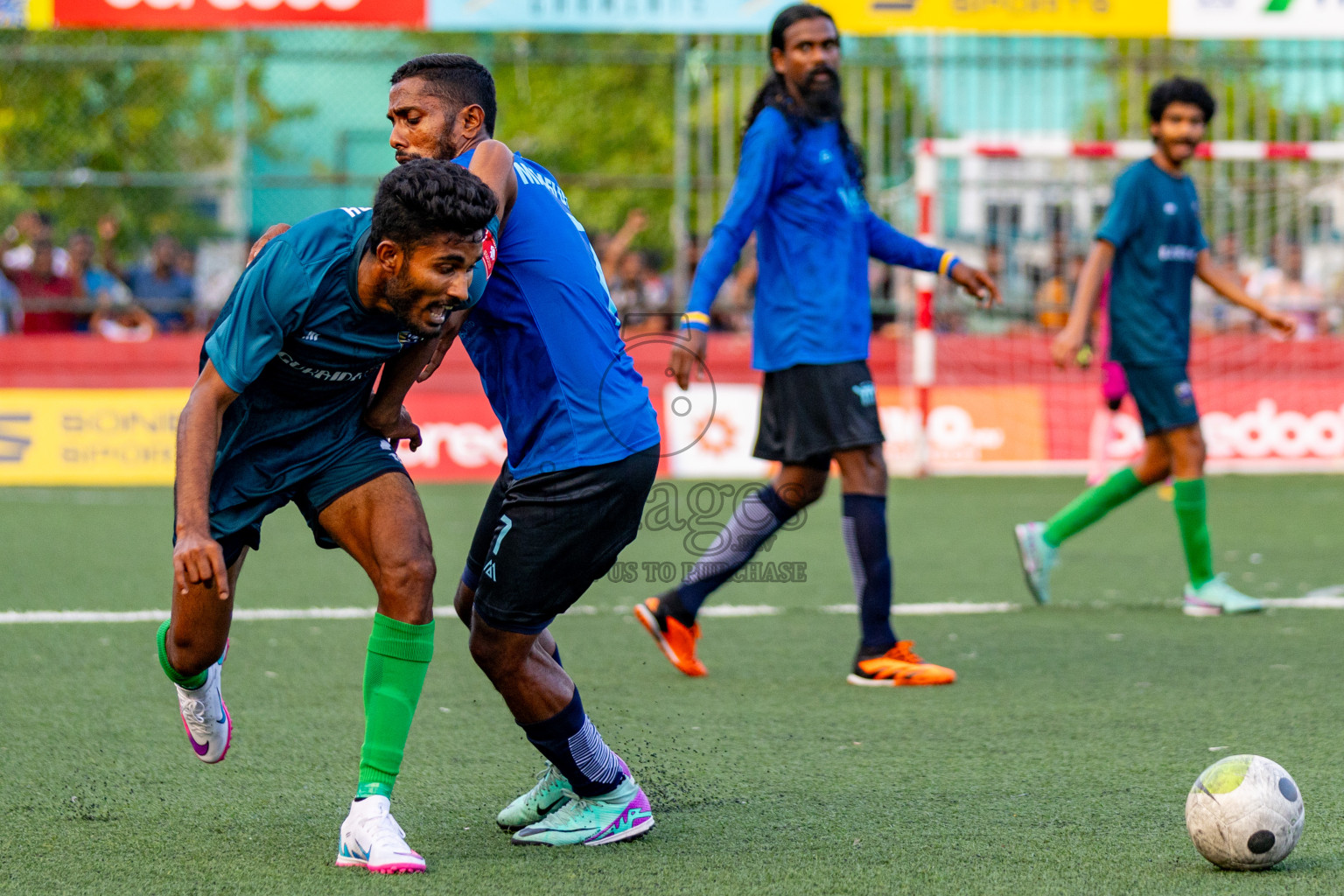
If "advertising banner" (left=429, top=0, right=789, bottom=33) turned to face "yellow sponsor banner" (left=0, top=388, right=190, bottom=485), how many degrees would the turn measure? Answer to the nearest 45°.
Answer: approximately 90° to its right

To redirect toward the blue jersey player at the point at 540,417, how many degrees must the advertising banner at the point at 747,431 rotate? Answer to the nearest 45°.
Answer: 0° — it already faces them

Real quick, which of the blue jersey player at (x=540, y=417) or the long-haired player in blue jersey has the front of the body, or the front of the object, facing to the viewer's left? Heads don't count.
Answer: the blue jersey player

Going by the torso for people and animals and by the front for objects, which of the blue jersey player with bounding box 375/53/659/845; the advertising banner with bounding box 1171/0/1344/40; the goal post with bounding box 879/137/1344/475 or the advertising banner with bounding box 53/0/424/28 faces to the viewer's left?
the blue jersey player

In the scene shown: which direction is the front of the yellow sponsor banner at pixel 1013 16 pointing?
toward the camera

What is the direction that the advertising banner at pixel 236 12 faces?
toward the camera

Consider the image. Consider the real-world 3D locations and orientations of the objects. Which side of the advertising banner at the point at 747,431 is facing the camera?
front

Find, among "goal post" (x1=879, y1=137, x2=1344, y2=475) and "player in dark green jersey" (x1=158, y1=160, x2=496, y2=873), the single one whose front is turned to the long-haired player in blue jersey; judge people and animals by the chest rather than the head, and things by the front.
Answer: the goal post

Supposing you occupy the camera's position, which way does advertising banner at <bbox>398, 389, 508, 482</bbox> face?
facing the viewer

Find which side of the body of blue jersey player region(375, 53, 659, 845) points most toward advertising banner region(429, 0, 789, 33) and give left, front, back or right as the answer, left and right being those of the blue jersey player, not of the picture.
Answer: right

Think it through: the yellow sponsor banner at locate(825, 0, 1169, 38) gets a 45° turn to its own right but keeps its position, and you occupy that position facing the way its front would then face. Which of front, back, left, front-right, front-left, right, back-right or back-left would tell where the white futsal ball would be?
front-left

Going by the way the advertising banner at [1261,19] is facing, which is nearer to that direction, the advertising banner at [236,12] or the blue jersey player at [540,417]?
the blue jersey player
